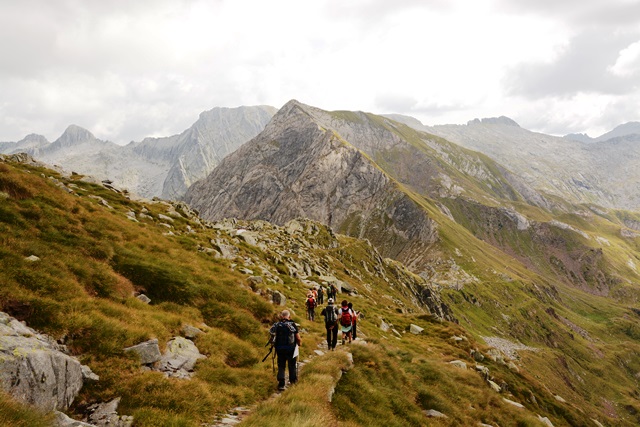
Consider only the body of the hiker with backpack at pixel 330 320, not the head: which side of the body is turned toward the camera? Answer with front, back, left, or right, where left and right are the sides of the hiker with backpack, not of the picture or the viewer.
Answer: back

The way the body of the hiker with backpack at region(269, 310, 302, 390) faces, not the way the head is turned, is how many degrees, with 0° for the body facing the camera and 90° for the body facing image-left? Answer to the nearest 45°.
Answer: approximately 180°

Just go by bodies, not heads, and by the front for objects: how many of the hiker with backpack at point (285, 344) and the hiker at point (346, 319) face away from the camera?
2

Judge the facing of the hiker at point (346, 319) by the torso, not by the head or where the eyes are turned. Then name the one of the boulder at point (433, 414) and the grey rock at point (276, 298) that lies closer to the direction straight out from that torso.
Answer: the grey rock

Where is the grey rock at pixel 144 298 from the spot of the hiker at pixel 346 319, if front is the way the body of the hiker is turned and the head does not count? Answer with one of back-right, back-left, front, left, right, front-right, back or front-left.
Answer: back-left

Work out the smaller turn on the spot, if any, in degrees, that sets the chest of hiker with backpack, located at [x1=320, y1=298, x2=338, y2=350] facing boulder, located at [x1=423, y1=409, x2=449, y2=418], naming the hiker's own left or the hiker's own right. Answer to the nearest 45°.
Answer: approximately 135° to the hiker's own right

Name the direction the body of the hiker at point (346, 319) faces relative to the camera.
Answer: away from the camera

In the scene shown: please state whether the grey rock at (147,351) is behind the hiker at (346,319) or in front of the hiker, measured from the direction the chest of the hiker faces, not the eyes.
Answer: behind

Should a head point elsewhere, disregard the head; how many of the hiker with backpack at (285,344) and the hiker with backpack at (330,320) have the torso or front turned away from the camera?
2

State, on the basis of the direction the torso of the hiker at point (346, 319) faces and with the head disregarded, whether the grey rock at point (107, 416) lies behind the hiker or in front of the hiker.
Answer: behind
